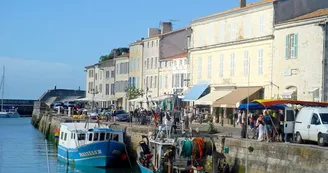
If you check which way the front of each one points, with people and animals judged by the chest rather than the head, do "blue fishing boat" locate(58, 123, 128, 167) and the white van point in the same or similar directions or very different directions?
same or similar directions

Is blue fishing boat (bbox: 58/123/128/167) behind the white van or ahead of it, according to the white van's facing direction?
behind
